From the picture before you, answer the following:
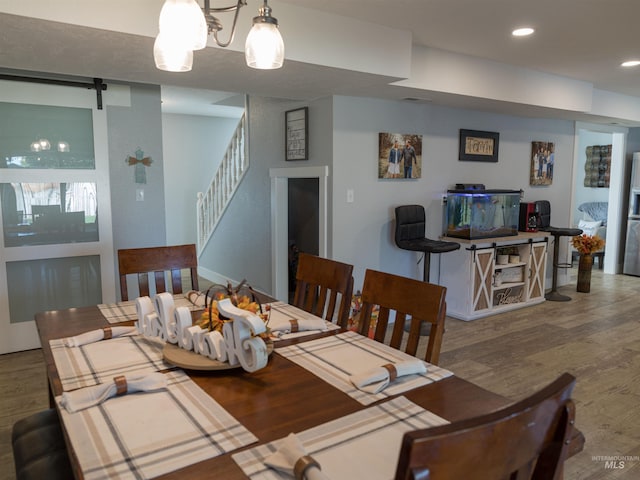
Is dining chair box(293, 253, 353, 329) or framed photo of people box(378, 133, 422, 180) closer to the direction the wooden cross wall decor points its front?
the dining chair

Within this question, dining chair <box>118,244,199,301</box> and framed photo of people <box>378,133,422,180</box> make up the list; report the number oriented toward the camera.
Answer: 2

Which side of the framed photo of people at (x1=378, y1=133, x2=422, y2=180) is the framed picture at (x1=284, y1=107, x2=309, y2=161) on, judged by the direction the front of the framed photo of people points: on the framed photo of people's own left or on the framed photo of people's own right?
on the framed photo of people's own right

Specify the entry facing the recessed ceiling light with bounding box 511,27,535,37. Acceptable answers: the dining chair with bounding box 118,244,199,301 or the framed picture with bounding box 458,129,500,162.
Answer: the framed picture

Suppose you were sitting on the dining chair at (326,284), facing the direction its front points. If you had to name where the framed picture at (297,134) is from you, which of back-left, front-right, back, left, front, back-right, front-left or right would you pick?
back-right

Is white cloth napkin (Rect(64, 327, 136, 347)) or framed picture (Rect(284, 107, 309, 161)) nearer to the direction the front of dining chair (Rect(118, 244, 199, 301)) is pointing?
the white cloth napkin

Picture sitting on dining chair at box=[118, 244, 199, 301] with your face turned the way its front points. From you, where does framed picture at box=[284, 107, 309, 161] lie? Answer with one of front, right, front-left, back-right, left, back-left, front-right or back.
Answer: back-left

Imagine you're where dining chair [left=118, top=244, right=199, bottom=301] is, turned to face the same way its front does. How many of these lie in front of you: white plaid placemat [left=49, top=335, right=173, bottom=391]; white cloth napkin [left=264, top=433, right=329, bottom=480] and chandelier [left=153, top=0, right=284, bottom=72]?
3

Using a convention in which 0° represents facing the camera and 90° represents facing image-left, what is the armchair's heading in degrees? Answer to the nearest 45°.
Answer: approximately 45°
